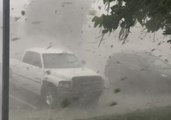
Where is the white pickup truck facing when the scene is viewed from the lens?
facing the viewer and to the right of the viewer
